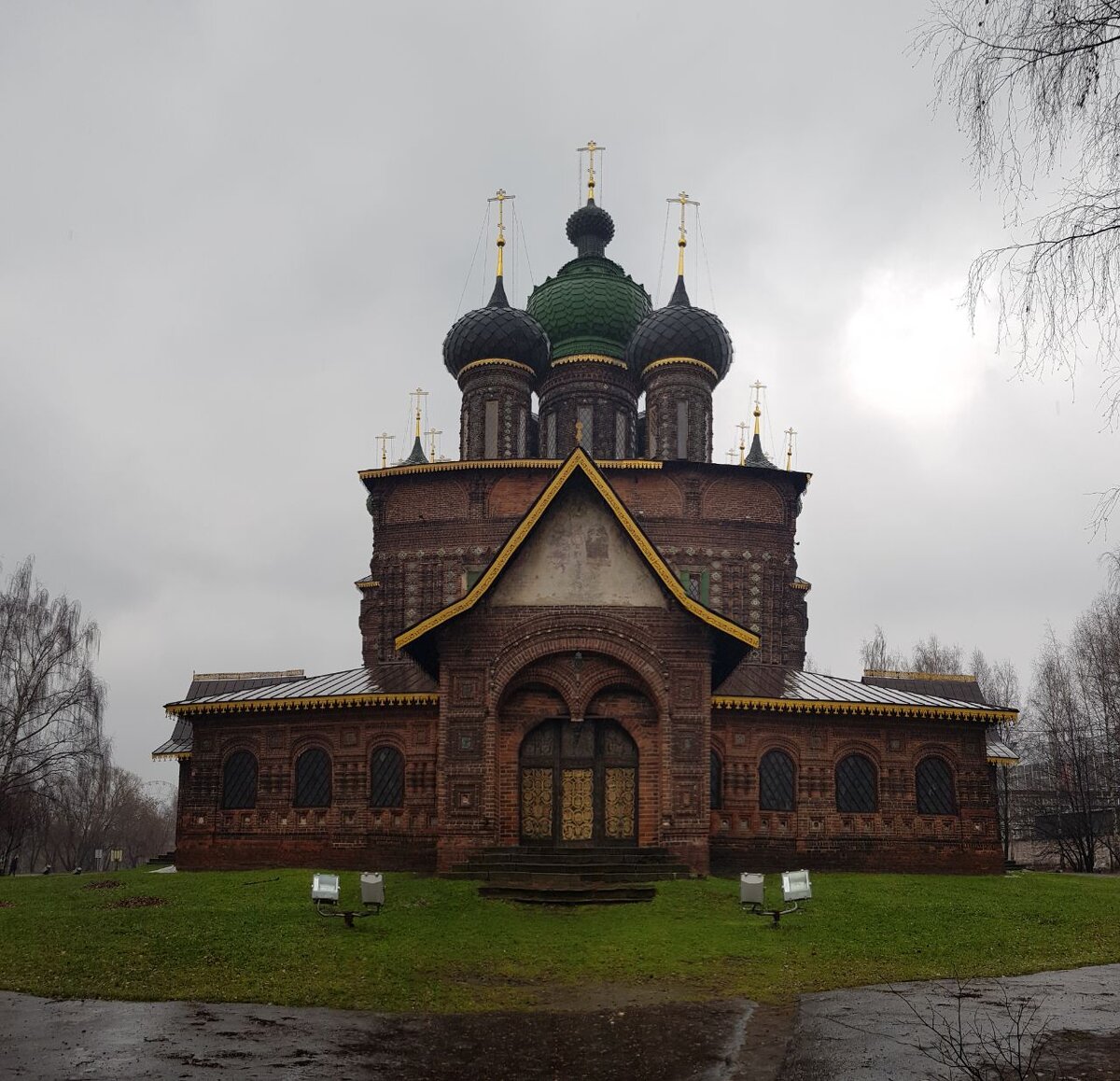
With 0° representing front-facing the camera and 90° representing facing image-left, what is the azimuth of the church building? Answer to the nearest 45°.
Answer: approximately 0°

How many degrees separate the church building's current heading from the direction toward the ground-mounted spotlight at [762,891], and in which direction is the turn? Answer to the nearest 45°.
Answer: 0° — it already faces it

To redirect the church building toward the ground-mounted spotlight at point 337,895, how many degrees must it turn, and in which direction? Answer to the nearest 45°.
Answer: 0° — it already faces it
